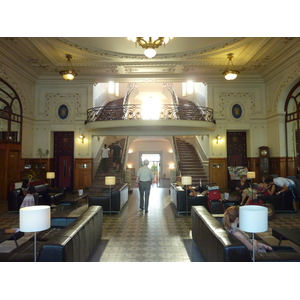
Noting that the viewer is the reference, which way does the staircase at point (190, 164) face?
facing the viewer

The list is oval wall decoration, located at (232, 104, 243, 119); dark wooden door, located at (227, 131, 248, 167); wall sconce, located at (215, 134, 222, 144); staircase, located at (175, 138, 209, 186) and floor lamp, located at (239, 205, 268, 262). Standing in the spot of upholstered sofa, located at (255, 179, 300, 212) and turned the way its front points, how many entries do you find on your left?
1

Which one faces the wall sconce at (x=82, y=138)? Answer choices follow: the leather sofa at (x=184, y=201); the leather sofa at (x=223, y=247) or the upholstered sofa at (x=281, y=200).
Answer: the upholstered sofa

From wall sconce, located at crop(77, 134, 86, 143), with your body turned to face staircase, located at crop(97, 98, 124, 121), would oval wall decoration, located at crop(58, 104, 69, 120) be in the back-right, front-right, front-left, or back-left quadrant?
back-left

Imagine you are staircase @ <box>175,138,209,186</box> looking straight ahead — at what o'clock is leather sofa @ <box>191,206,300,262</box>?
The leather sofa is roughly at 12 o'clock from the staircase.

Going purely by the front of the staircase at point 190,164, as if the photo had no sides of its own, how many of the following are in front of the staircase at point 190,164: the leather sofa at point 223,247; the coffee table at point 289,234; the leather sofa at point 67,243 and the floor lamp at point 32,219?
4

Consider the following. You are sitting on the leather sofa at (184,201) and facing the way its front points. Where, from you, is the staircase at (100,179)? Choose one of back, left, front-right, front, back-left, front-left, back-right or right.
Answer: back-left

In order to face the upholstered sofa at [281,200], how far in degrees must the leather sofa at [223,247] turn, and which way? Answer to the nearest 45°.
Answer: approximately 90° to its left

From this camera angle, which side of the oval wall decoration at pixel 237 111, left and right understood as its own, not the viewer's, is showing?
front

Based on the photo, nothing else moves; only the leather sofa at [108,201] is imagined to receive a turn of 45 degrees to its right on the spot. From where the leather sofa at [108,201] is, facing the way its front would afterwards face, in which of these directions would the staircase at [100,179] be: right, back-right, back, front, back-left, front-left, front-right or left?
front-right

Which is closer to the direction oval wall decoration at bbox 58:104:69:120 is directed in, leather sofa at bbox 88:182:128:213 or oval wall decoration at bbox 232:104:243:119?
the leather sofa

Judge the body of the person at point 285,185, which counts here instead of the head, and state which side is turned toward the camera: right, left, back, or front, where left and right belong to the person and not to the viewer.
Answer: left

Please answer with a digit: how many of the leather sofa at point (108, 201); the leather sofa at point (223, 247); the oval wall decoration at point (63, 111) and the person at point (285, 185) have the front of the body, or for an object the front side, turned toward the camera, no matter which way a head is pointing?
1

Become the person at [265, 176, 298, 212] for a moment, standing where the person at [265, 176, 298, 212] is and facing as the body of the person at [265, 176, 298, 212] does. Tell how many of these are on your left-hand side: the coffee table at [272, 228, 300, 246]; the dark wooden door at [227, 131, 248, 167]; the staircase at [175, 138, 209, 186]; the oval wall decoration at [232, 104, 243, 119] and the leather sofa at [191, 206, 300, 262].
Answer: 2

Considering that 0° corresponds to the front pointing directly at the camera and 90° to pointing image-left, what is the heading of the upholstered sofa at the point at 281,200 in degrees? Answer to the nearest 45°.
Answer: approximately 90°

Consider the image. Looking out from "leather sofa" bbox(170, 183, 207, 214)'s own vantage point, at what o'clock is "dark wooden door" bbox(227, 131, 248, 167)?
The dark wooden door is roughly at 10 o'clock from the leather sofa.
